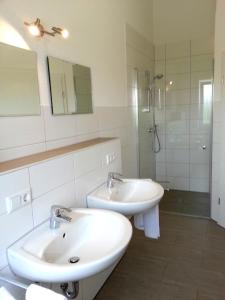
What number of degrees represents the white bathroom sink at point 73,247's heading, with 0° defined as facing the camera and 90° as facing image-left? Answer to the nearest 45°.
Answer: approximately 315°

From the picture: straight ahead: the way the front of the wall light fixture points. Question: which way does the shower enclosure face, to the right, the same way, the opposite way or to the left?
to the right

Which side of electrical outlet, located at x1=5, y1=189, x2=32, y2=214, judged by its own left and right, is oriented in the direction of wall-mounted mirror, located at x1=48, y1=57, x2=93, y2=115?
left

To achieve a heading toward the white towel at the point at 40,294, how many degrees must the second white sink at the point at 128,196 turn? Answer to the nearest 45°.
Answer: approximately 45° to its right

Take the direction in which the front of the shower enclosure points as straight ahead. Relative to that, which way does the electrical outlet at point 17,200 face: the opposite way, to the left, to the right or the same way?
to the left

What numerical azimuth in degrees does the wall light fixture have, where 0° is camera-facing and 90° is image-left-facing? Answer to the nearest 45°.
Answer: approximately 315°

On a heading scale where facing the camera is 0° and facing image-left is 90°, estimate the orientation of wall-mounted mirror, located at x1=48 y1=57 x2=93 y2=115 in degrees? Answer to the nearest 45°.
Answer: approximately 315°
